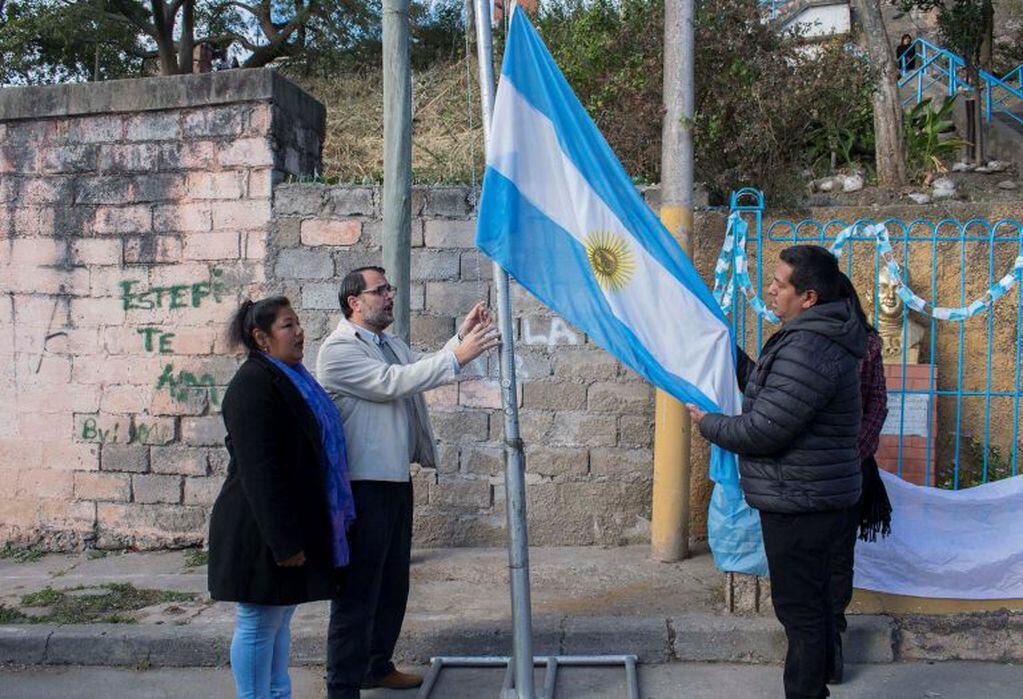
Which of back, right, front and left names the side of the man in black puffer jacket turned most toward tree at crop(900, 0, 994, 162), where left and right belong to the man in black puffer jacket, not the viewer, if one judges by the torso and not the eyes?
right

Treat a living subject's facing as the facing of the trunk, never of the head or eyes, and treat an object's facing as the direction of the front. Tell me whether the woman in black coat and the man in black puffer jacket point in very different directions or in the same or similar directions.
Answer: very different directions

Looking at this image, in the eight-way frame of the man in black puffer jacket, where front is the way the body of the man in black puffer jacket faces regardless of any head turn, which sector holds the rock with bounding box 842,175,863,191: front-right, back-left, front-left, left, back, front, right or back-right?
right

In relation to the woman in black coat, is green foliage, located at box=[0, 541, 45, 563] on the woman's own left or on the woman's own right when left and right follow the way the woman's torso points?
on the woman's own left

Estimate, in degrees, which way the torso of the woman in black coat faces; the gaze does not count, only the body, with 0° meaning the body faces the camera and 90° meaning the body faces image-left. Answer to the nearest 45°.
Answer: approximately 270°

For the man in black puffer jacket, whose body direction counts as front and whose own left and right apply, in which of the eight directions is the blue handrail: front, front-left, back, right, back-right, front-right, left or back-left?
right

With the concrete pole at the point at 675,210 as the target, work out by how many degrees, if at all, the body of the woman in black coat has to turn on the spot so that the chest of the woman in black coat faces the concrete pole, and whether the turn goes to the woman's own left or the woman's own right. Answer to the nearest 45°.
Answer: approximately 45° to the woman's own left

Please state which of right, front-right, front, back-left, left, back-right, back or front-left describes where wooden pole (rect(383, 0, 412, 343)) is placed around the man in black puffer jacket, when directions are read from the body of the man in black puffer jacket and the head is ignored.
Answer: front-right

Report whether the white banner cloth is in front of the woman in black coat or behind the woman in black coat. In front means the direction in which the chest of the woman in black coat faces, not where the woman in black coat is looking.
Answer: in front

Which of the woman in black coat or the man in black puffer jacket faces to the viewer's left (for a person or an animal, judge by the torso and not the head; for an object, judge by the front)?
the man in black puffer jacket

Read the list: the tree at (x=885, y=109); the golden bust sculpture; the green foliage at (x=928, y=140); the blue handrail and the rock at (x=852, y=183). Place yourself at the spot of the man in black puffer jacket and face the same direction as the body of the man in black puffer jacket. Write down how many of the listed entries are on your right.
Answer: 5

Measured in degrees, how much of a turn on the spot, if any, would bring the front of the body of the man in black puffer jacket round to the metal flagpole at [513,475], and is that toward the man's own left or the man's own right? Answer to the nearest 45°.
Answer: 0° — they already face it

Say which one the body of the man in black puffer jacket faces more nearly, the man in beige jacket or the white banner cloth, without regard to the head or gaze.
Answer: the man in beige jacket

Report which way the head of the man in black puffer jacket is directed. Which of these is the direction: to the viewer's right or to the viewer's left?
to the viewer's left

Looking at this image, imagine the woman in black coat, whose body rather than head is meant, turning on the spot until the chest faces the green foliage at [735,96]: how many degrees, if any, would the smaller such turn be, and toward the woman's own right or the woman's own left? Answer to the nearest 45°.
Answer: approximately 45° to the woman's own left

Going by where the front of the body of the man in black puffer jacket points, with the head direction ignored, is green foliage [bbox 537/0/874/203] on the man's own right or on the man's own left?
on the man's own right

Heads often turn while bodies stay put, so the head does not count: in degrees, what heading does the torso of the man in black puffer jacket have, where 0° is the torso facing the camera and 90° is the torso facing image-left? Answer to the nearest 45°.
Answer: approximately 90°
